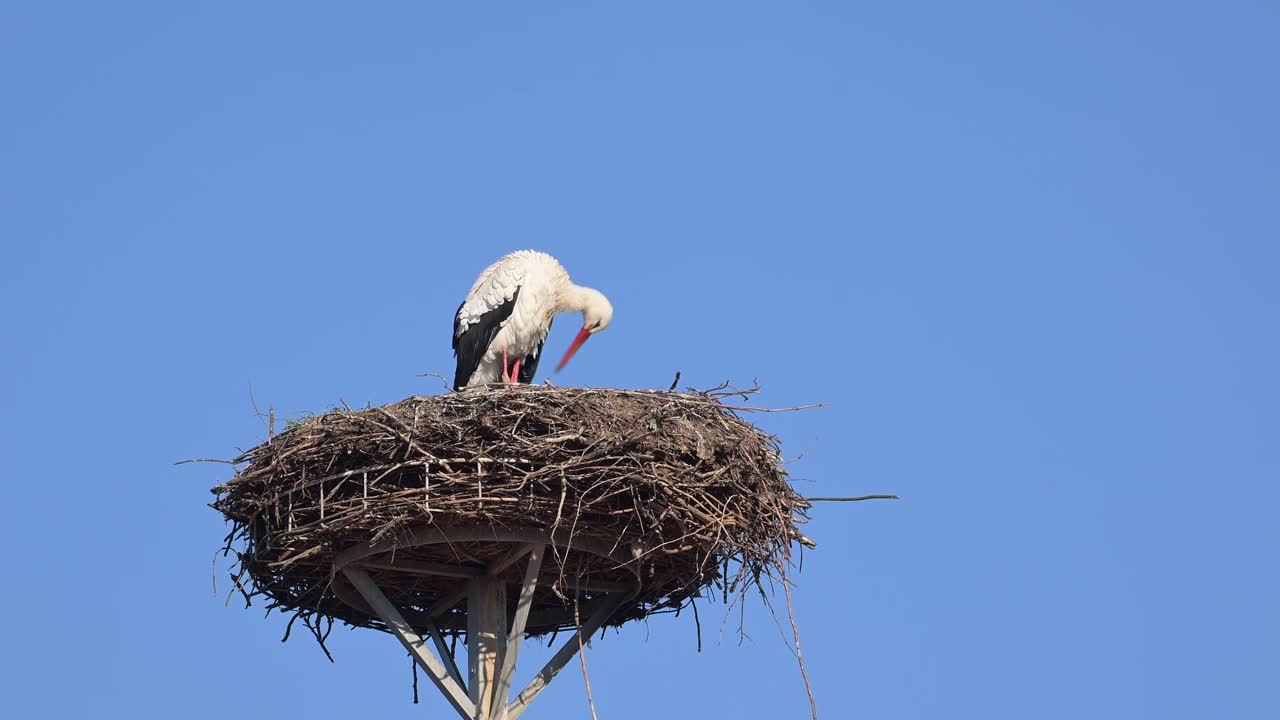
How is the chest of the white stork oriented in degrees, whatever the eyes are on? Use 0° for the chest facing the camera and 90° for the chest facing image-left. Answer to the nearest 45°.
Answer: approximately 315°
